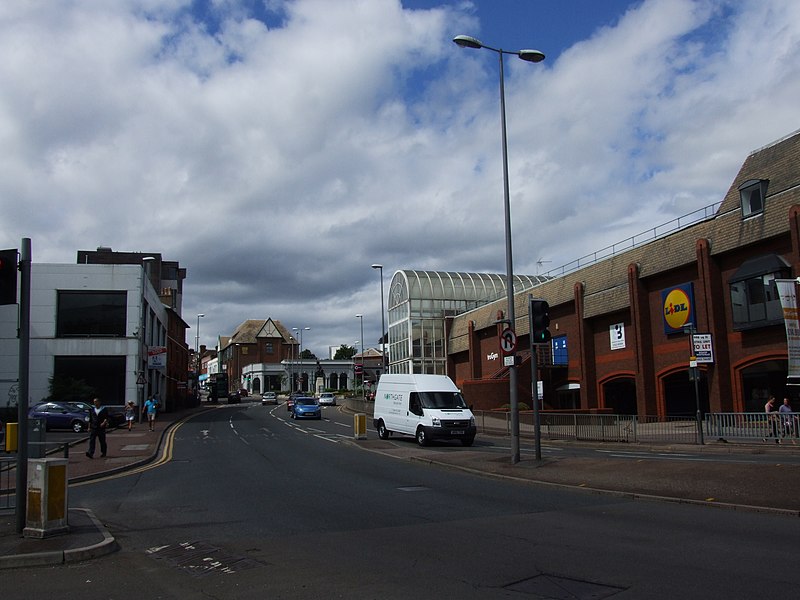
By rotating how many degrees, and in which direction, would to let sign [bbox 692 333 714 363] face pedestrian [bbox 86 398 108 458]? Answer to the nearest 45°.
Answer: approximately 45° to its right

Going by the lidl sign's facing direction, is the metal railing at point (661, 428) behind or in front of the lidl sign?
in front

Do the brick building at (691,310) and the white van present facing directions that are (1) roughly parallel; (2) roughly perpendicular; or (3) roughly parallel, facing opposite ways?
roughly perpendicular

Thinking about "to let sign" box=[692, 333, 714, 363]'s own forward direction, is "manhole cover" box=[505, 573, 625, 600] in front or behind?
in front

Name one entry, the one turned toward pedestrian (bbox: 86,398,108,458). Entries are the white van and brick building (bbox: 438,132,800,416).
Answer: the brick building

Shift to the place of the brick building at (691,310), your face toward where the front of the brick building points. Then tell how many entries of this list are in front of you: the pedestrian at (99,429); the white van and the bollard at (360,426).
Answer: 3

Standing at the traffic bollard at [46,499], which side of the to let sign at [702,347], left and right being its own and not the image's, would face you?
front

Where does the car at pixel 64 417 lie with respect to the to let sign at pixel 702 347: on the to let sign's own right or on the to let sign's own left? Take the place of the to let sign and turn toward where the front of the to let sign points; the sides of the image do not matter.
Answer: on the to let sign's own right

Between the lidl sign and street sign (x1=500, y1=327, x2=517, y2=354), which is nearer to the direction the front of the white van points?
the street sign

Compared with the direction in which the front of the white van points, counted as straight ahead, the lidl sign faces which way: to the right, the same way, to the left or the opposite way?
to the right

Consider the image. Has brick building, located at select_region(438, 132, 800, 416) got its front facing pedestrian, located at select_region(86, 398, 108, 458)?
yes
